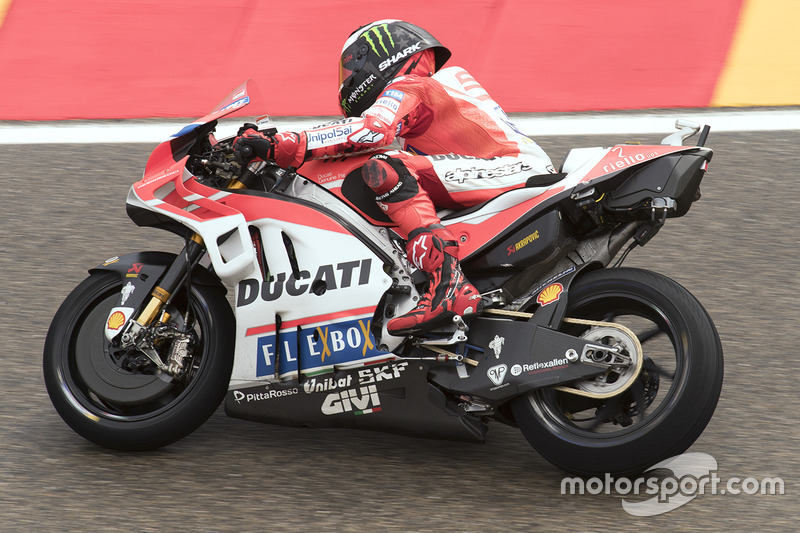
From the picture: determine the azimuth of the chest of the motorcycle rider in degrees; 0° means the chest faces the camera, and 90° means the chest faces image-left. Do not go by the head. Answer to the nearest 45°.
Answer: approximately 90°

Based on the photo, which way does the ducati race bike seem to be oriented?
to the viewer's left
